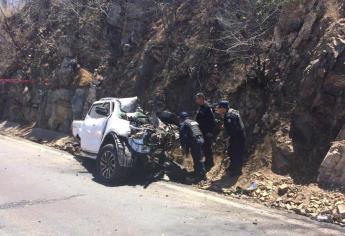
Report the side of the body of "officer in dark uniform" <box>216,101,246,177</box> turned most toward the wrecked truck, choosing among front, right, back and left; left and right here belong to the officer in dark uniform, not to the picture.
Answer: front

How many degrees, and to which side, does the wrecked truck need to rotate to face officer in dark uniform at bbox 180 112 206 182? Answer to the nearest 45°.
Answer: approximately 45° to its left

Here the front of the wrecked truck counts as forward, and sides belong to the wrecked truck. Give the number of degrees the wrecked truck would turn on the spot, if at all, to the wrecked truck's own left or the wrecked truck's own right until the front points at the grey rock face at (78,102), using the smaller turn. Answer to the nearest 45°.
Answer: approximately 135° to the wrecked truck's own left

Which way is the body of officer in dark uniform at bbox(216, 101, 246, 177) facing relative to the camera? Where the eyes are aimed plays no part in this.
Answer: to the viewer's left

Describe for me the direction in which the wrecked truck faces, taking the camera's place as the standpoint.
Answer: facing the viewer and to the right of the viewer

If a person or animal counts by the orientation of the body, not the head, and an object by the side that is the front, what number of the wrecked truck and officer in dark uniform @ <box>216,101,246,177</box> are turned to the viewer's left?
1

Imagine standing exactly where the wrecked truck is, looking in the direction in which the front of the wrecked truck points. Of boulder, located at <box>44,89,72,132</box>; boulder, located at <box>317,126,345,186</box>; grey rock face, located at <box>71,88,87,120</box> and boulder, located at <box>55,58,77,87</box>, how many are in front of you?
1

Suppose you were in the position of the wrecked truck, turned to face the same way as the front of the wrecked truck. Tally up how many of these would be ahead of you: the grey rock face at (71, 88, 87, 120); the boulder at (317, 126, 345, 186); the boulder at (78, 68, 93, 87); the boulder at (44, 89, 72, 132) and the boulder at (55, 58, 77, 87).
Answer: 1

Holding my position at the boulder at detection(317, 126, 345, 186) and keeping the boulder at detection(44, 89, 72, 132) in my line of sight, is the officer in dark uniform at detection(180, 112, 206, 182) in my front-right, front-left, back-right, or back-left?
front-left

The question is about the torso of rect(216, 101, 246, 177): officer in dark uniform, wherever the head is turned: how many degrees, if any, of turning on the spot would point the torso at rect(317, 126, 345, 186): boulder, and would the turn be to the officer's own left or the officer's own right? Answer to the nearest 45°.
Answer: approximately 135° to the officer's own left

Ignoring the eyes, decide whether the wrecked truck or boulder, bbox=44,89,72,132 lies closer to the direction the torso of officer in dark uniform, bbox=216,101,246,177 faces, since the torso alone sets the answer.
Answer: the wrecked truck
